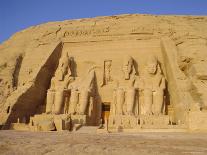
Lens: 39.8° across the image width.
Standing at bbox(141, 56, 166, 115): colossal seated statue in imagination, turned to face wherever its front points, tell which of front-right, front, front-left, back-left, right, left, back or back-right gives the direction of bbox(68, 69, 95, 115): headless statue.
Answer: right

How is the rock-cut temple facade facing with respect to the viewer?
toward the camera

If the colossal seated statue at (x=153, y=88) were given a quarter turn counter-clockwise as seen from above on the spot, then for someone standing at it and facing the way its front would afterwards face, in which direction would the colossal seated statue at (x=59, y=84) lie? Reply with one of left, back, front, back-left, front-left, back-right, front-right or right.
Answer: back

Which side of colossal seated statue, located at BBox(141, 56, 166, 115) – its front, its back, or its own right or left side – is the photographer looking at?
front

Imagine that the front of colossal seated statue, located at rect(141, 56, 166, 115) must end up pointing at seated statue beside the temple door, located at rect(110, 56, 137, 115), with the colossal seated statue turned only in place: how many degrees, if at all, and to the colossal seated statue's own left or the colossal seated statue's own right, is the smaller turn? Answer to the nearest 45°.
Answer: approximately 90° to the colossal seated statue's own right
